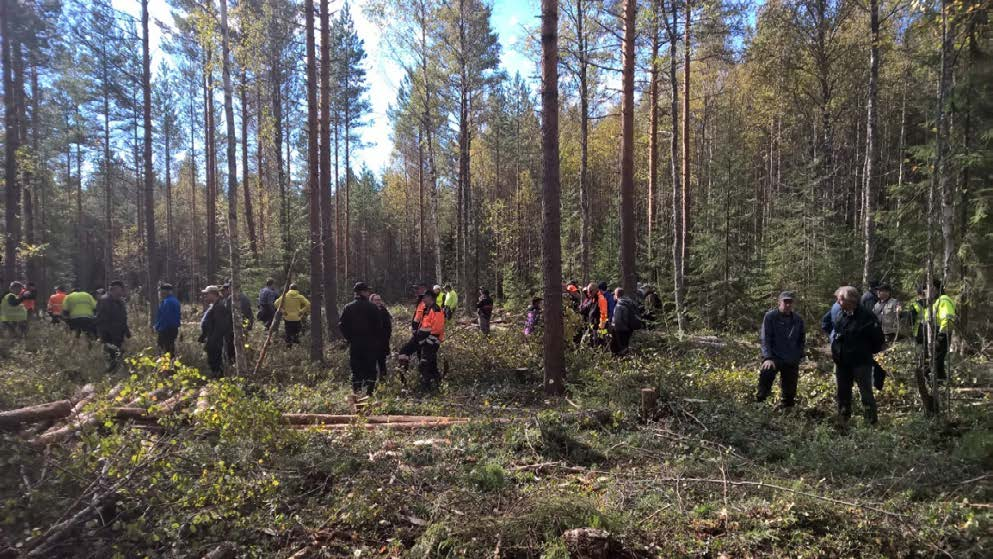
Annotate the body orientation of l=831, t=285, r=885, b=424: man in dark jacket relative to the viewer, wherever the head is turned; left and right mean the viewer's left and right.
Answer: facing the viewer and to the left of the viewer

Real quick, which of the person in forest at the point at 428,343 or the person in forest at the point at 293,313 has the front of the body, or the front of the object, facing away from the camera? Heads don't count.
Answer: the person in forest at the point at 293,313

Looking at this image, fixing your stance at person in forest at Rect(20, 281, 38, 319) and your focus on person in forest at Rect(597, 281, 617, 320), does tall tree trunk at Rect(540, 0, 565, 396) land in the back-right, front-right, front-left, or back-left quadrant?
front-right

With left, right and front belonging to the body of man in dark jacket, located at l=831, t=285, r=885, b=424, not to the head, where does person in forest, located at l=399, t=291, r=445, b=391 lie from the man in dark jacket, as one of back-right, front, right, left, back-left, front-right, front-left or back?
front-right

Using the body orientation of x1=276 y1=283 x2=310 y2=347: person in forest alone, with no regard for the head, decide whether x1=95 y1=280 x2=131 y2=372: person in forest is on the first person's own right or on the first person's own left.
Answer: on the first person's own left

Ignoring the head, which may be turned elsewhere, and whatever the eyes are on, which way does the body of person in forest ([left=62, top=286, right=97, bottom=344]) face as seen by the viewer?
away from the camera

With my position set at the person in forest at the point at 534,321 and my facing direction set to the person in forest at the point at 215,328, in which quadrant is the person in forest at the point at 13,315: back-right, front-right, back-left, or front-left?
front-right

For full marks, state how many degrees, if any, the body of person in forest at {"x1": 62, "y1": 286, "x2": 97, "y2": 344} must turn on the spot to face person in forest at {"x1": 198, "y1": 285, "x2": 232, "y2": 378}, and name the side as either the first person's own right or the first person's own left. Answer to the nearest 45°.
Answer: approximately 135° to the first person's own right

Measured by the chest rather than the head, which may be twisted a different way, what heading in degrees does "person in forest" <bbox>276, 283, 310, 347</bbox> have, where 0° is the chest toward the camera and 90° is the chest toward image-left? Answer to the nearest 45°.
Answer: approximately 180°
